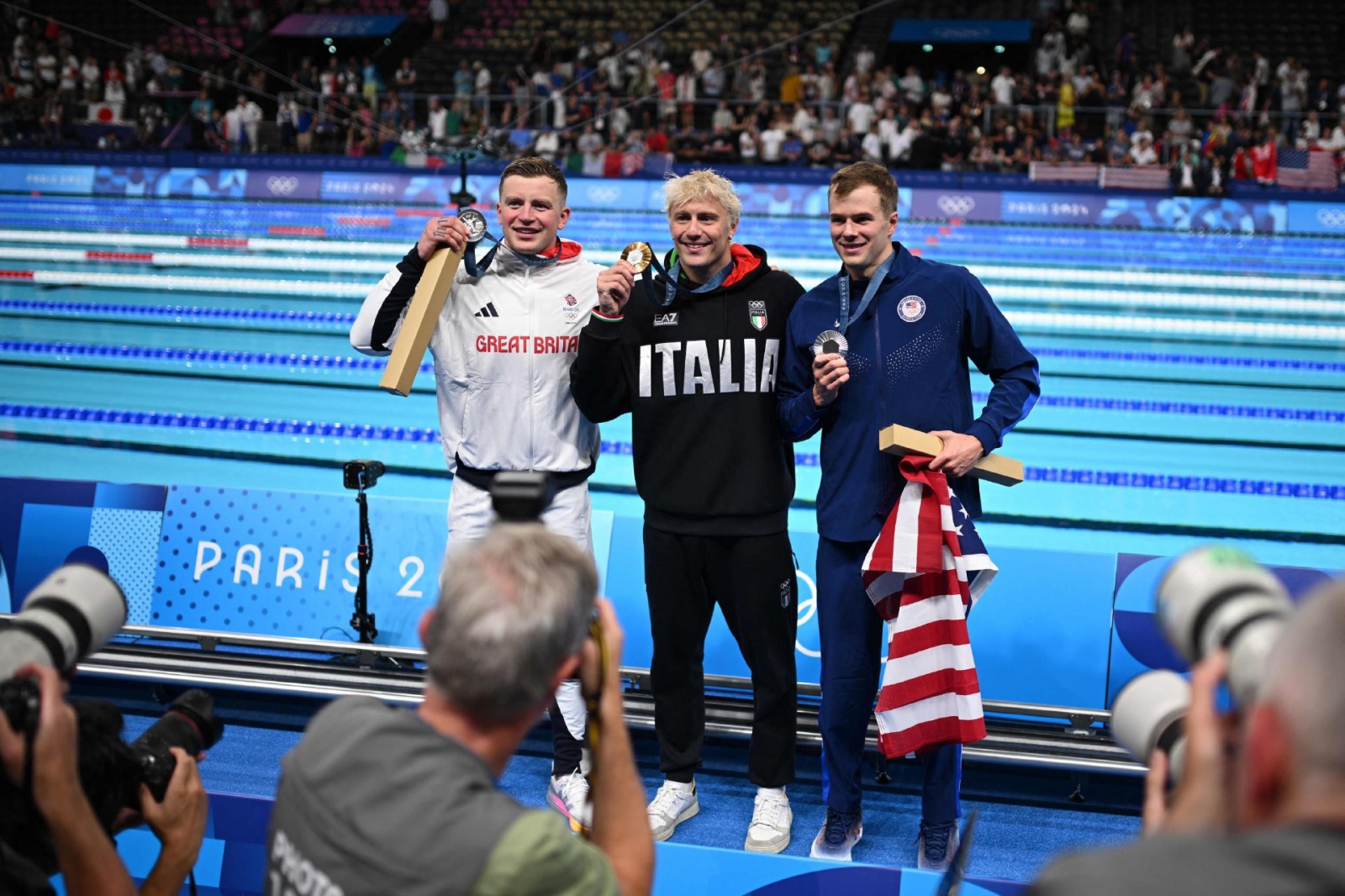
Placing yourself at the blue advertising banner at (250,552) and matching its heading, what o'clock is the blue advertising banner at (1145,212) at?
the blue advertising banner at (1145,212) is roughly at 7 o'clock from the blue advertising banner at (250,552).

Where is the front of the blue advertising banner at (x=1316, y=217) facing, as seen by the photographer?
facing the viewer

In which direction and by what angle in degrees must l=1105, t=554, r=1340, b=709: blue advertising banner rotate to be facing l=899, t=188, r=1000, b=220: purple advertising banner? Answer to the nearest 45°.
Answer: approximately 180°

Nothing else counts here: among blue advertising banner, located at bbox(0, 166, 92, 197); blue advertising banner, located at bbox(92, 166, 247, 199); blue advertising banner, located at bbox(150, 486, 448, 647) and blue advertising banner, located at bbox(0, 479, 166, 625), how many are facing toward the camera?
4

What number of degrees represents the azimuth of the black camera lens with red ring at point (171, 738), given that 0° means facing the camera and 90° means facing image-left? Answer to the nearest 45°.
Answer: approximately 225°

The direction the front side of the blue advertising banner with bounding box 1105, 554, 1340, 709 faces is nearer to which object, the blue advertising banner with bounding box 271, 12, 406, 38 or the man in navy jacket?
the man in navy jacket

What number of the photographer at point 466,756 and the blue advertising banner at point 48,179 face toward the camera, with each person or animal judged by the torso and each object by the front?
1

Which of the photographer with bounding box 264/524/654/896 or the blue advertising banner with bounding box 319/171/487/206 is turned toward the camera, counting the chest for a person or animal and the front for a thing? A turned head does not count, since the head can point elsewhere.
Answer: the blue advertising banner

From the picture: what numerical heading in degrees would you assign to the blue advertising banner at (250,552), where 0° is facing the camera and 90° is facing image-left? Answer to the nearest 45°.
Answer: approximately 0°

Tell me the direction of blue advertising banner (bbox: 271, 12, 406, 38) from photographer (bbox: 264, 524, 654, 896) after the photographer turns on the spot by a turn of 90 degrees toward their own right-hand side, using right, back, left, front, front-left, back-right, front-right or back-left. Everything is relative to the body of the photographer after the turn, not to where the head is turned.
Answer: back-left

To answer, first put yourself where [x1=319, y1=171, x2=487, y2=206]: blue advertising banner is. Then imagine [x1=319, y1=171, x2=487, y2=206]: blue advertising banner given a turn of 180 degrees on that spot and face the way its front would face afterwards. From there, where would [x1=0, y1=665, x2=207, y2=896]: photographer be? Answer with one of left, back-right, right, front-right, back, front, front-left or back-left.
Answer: back

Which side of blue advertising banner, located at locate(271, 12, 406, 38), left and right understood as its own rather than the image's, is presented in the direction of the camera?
front

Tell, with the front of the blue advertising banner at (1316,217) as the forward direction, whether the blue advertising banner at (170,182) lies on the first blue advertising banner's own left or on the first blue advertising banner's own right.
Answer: on the first blue advertising banner's own right

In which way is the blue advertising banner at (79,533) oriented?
toward the camera

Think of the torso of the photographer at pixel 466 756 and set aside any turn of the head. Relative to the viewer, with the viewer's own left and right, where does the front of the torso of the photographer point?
facing away from the viewer and to the right of the viewer

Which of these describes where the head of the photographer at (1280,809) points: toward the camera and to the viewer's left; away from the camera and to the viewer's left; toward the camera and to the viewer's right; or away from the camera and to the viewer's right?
away from the camera and to the viewer's left

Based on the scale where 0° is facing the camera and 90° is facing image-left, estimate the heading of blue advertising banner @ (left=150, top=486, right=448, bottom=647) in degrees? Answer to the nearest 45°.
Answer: approximately 0°

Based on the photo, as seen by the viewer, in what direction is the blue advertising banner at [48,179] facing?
toward the camera

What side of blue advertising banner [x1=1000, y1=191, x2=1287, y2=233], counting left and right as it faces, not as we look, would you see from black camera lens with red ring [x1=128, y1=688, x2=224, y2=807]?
front
